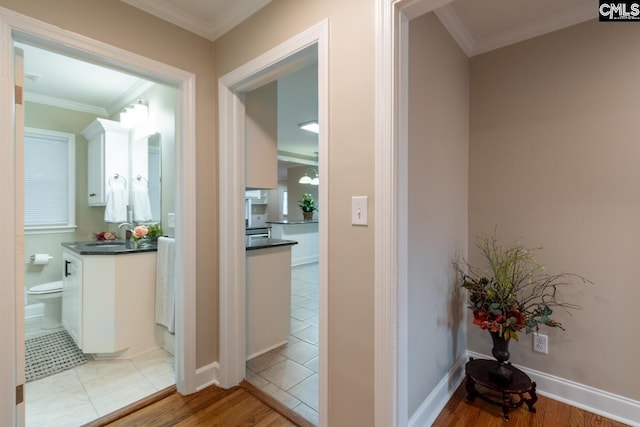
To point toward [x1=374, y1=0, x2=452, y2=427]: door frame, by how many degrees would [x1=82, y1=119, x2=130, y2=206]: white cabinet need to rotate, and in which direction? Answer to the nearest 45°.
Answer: approximately 45° to its left

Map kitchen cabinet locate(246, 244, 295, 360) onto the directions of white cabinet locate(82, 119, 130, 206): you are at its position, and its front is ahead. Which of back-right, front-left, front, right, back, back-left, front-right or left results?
left

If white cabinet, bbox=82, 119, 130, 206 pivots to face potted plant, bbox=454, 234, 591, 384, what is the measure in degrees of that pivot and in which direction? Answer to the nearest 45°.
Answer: approximately 90° to its left

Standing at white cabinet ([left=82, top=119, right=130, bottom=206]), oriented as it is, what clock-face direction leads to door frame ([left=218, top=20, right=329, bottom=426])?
The door frame is roughly at 10 o'clock from the white cabinet.

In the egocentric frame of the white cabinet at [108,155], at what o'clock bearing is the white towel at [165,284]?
The white towel is roughly at 10 o'clock from the white cabinet.

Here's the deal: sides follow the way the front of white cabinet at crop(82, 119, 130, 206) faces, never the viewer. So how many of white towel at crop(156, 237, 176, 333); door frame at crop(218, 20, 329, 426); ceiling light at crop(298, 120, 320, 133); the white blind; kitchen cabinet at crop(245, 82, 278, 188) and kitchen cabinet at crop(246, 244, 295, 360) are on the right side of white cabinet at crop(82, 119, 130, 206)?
1

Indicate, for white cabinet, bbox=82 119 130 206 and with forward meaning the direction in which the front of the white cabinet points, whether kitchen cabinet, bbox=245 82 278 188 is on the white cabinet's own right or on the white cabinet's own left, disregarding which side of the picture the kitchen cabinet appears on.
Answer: on the white cabinet's own left

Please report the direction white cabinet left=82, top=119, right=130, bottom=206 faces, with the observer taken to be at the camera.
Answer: facing the viewer and to the left of the viewer

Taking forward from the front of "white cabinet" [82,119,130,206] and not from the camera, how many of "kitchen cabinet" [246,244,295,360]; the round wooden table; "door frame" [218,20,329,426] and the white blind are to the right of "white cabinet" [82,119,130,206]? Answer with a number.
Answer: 1
